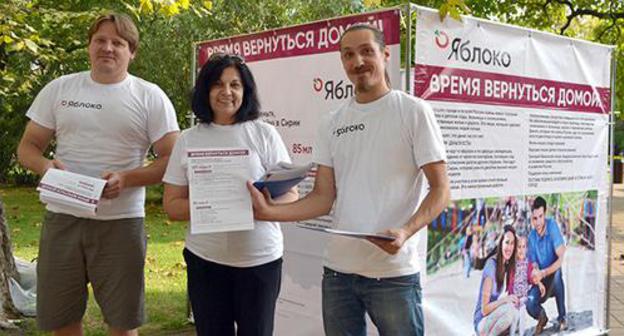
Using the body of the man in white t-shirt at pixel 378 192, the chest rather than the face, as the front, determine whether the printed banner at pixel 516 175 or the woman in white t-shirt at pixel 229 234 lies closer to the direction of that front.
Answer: the woman in white t-shirt

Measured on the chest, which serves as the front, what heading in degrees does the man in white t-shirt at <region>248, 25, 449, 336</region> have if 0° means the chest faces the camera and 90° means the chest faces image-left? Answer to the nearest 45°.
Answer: approximately 45°

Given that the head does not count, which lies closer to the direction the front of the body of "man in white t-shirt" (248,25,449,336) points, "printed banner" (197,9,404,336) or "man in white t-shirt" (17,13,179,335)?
the man in white t-shirt

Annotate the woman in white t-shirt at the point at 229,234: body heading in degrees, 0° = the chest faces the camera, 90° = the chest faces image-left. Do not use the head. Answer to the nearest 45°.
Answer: approximately 0°

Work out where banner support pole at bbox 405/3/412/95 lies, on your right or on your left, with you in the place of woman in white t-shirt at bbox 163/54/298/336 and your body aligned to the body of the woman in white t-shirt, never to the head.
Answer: on your left

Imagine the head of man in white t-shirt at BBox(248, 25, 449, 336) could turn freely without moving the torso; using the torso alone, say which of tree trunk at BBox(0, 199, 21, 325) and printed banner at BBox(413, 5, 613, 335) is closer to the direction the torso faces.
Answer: the tree trunk

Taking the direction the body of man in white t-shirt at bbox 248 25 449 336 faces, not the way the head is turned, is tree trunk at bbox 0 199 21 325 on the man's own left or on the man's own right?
on the man's own right

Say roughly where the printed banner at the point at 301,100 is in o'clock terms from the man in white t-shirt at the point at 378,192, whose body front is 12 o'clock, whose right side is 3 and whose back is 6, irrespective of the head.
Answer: The printed banner is roughly at 4 o'clock from the man in white t-shirt.

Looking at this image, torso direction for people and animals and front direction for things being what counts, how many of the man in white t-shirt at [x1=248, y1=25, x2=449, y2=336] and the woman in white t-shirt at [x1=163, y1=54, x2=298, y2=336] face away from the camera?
0

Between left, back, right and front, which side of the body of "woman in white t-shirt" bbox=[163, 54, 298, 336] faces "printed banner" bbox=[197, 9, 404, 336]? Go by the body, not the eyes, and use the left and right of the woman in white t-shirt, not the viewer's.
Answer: back
